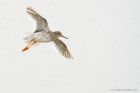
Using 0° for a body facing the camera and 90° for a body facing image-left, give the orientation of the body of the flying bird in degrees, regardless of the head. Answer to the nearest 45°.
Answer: approximately 270°
